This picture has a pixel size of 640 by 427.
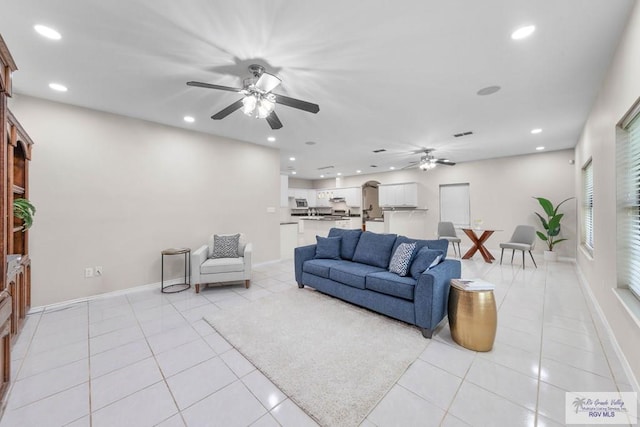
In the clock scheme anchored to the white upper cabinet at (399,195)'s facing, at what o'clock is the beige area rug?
The beige area rug is roughly at 12 o'clock from the white upper cabinet.

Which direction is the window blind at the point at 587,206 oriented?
to the viewer's left

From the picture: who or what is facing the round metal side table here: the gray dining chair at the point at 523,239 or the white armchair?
the gray dining chair

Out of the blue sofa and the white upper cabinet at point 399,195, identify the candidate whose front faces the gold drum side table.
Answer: the white upper cabinet

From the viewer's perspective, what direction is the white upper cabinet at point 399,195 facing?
toward the camera

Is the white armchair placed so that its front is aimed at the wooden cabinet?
no

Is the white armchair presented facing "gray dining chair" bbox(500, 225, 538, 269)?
no

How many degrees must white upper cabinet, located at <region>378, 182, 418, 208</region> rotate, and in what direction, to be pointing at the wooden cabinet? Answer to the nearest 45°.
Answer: approximately 45° to its right

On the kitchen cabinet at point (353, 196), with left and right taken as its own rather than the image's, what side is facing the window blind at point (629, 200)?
front

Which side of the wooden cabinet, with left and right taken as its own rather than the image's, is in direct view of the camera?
right

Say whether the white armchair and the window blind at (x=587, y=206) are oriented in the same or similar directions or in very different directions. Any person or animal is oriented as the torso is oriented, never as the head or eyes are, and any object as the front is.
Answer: very different directions

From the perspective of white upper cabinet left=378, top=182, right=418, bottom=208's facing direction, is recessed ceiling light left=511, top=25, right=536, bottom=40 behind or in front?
in front

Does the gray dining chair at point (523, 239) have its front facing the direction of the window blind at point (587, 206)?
no

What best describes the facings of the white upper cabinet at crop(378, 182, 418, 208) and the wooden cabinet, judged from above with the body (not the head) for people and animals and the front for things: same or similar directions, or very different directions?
very different directions

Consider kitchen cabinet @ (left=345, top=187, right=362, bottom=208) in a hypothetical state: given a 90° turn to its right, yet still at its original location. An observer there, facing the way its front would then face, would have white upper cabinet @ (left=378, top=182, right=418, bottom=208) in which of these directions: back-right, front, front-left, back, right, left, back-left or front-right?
back-left

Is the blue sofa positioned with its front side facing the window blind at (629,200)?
no

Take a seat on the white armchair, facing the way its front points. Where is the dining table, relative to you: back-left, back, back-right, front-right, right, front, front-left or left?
left

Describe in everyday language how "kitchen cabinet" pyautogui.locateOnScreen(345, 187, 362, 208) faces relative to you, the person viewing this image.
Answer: facing the viewer

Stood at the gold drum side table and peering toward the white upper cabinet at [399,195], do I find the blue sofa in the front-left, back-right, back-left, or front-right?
front-left

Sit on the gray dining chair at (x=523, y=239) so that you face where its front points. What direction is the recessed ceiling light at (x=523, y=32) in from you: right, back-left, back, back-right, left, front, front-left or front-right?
front-left
